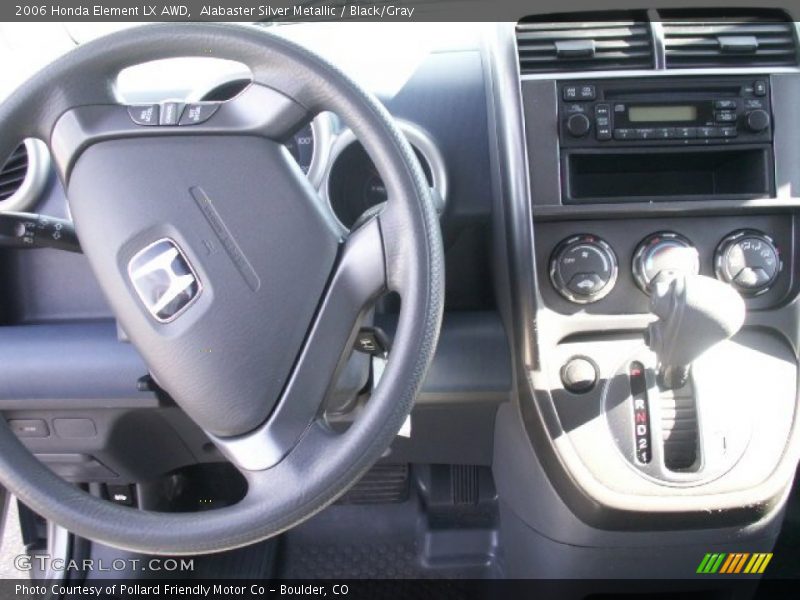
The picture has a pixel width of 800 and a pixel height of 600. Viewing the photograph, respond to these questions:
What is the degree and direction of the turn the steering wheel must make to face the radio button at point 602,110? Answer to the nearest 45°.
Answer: approximately 135° to its left

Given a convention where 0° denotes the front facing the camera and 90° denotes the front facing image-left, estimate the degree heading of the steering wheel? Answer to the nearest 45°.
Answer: approximately 0°
